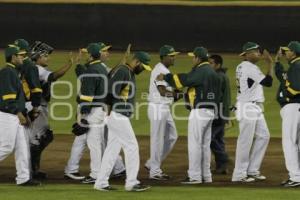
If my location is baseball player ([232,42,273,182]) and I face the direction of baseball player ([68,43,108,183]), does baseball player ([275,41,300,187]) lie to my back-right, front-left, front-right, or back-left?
back-left

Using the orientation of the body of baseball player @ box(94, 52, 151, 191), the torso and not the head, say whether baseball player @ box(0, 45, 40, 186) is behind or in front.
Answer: behind

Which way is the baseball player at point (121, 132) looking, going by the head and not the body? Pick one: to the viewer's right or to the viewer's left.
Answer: to the viewer's right

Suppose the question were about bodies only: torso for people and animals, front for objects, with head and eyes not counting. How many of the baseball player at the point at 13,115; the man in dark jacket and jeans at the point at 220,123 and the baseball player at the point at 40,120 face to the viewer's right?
2

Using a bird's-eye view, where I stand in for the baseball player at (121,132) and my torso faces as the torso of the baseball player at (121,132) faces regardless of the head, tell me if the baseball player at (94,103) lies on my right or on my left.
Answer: on my left

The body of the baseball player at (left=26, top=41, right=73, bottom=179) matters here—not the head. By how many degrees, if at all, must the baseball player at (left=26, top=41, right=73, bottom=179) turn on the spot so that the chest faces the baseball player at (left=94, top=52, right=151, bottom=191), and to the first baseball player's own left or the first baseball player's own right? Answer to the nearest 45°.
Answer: approximately 45° to the first baseball player's own right

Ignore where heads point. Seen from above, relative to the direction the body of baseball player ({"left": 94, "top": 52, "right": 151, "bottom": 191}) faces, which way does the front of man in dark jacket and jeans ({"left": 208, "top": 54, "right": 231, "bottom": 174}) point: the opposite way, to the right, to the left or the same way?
the opposite way

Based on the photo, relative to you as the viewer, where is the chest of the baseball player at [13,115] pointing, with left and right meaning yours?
facing to the right of the viewer

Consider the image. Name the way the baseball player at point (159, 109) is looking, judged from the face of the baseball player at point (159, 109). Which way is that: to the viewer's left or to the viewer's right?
to the viewer's right

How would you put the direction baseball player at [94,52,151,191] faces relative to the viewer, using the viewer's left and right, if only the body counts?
facing to the right of the viewer
